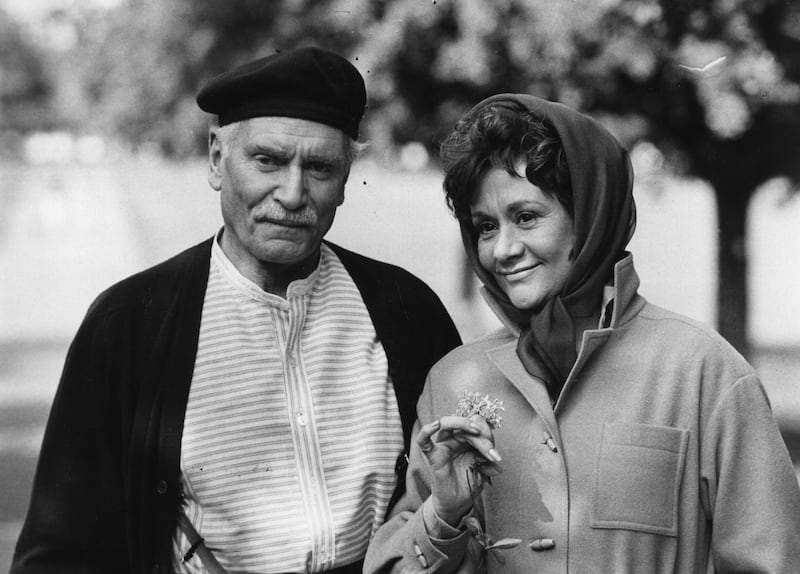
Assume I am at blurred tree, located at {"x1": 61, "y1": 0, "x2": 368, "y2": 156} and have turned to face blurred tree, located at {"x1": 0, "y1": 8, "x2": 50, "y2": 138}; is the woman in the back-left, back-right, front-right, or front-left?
back-left

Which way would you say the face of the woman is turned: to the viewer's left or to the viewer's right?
to the viewer's left

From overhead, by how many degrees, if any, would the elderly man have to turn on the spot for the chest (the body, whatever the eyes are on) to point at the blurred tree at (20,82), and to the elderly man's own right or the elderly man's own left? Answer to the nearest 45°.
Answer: approximately 135° to the elderly man's own right

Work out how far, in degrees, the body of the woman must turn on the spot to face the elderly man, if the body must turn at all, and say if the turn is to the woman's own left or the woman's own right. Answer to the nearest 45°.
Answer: approximately 45° to the woman's own right

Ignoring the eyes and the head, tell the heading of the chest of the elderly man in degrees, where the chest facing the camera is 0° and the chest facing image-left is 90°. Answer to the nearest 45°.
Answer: approximately 0°

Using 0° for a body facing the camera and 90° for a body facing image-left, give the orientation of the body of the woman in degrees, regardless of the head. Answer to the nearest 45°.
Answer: approximately 45°

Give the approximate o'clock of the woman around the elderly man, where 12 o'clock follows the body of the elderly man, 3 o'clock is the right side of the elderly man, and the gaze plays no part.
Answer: The woman is roughly at 10 o'clock from the elderly man.

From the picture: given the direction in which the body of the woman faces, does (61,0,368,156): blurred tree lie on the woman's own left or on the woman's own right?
on the woman's own right

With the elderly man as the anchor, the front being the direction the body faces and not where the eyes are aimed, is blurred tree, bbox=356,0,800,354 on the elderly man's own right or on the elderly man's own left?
on the elderly man's own left
